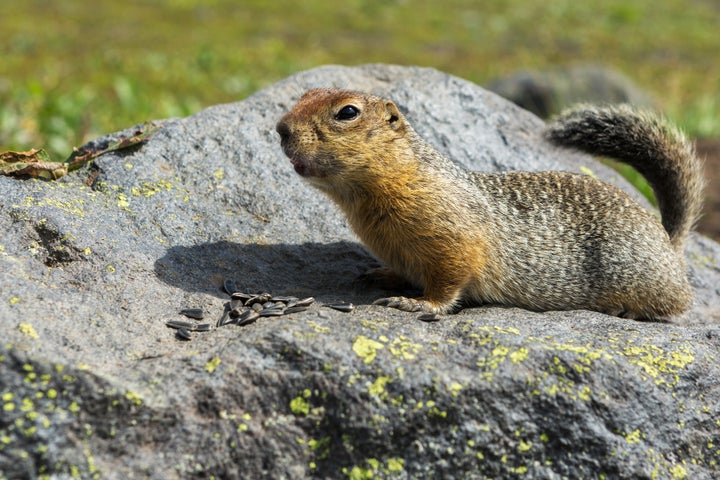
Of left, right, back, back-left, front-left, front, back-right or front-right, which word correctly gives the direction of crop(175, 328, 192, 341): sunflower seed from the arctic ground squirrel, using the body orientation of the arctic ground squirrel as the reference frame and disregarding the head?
front-left

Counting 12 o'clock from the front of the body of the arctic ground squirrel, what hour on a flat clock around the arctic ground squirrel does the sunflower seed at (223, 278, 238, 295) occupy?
The sunflower seed is roughly at 11 o'clock from the arctic ground squirrel.

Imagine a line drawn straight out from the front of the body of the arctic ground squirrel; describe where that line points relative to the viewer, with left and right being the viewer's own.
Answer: facing to the left of the viewer

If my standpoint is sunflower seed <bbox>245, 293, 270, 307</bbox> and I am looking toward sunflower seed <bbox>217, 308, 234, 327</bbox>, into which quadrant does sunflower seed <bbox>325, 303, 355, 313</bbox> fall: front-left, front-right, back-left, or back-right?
back-left

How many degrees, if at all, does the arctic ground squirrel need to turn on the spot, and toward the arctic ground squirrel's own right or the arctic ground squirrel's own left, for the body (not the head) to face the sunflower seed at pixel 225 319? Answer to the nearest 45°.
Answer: approximately 45° to the arctic ground squirrel's own left

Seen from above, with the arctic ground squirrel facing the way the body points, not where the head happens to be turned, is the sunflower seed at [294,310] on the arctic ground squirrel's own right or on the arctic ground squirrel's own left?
on the arctic ground squirrel's own left

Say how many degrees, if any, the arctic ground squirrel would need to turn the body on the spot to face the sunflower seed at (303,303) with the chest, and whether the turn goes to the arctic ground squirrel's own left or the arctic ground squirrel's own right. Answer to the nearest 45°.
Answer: approximately 45° to the arctic ground squirrel's own left
